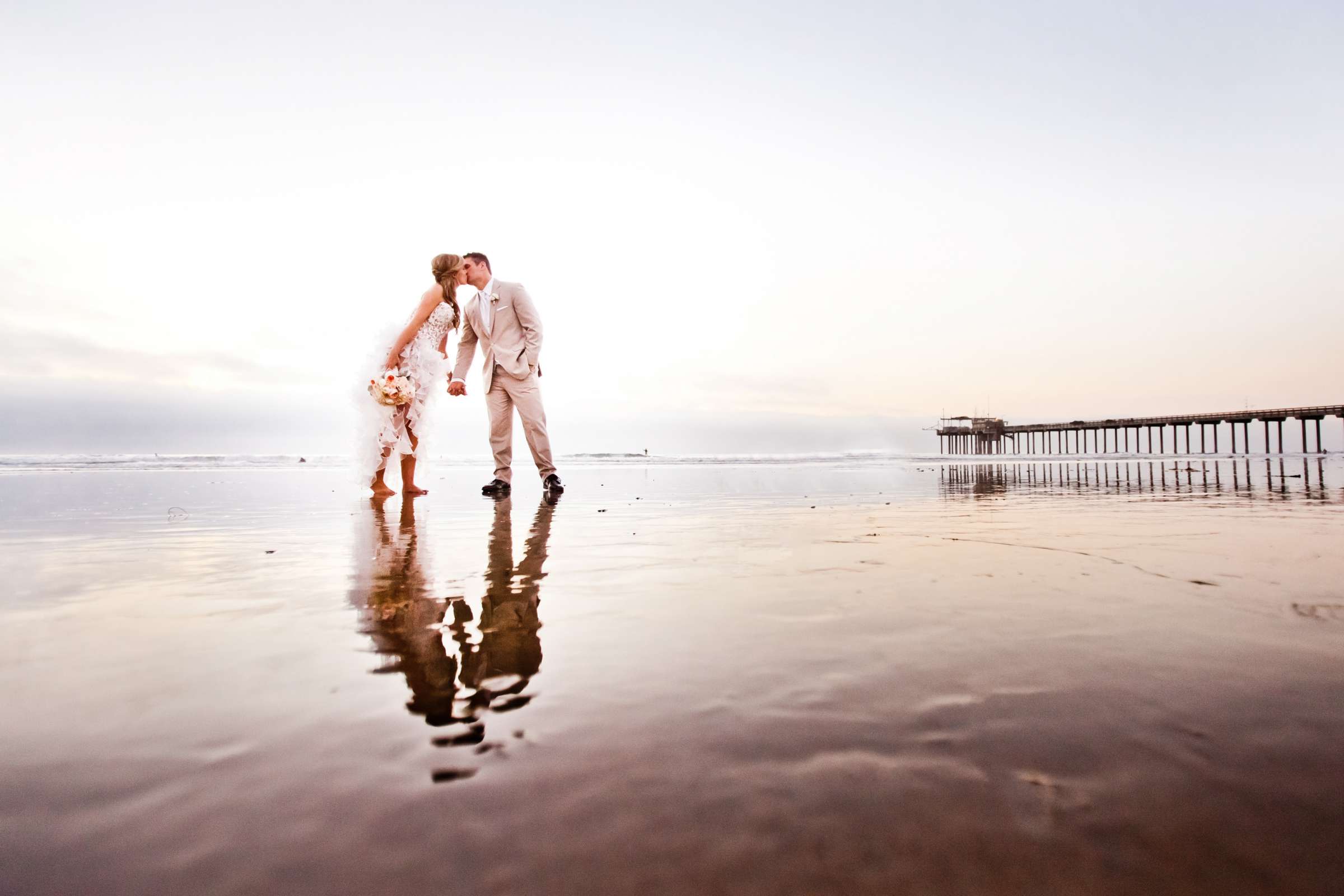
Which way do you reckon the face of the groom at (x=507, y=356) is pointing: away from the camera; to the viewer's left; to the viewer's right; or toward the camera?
to the viewer's left

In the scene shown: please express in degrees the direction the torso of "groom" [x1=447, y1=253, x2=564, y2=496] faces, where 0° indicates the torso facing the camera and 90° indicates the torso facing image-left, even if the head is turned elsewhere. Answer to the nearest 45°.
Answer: approximately 45°

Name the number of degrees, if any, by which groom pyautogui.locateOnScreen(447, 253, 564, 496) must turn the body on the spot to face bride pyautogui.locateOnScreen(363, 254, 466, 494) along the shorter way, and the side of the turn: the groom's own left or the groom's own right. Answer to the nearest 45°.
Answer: approximately 45° to the groom's own right
